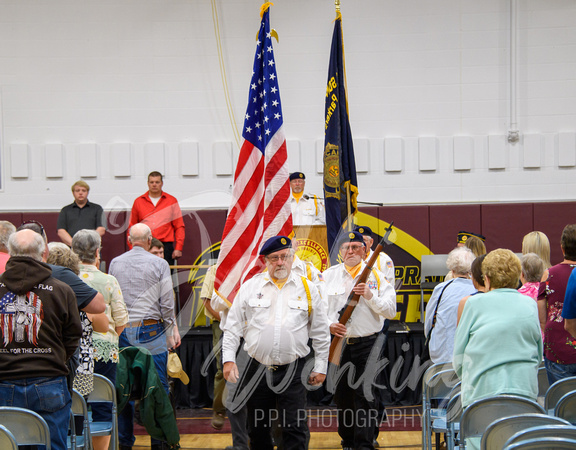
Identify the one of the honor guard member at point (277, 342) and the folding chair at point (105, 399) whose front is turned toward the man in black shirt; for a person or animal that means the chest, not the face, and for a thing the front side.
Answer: the folding chair

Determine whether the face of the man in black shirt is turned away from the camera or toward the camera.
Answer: toward the camera

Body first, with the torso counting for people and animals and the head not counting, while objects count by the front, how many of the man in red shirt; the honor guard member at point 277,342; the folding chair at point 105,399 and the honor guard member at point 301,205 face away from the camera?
1

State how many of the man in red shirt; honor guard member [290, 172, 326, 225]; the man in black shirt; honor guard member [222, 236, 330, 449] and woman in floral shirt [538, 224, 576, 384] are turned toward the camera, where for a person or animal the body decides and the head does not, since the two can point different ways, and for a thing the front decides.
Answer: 4

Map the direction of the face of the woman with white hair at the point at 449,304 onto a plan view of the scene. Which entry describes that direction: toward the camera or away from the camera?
away from the camera

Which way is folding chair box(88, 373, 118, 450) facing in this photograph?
away from the camera

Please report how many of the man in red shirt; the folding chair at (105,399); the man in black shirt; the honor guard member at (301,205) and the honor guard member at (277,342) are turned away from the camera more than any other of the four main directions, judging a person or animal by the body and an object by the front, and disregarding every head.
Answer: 1

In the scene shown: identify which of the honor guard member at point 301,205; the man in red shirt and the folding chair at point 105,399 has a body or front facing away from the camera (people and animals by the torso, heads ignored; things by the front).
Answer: the folding chair

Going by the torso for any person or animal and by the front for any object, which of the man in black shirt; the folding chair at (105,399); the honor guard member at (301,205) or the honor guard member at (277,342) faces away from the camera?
the folding chair

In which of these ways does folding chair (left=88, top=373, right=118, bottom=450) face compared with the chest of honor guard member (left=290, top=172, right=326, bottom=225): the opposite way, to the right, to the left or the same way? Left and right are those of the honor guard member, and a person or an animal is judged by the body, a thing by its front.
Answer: the opposite way

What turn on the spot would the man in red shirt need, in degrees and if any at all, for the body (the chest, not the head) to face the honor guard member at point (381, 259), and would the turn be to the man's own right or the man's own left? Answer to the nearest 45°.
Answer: approximately 45° to the man's own left

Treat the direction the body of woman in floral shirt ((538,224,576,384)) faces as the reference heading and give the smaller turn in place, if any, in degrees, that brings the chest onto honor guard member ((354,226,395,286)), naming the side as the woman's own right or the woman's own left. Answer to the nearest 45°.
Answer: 0° — they already face them

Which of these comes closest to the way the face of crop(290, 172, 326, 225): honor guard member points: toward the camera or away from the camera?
toward the camera

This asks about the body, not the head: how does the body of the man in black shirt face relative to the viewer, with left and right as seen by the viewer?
facing the viewer
